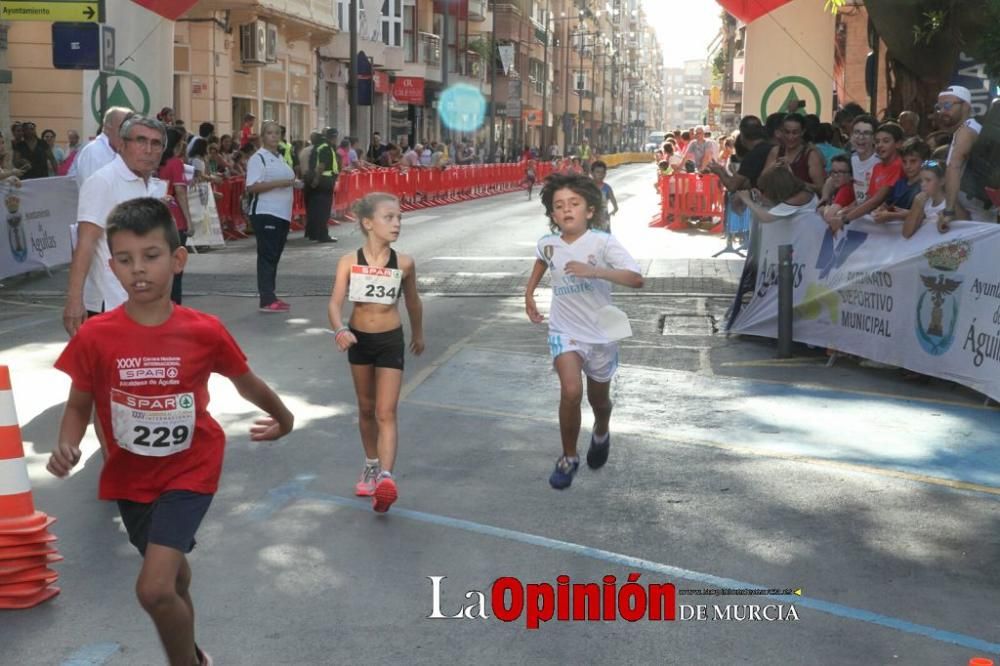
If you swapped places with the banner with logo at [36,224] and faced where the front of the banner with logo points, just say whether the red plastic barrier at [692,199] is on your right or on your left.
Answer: on your left

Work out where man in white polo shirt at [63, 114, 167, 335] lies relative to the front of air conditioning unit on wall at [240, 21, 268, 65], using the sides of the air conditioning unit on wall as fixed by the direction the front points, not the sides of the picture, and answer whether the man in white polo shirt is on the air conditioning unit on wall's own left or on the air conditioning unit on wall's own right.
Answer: on the air conditioning unit on wall's own right

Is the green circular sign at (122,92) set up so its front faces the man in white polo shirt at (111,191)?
yes

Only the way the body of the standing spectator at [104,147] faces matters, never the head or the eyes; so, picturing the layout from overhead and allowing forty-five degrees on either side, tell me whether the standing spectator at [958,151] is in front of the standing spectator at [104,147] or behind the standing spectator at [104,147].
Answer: in front

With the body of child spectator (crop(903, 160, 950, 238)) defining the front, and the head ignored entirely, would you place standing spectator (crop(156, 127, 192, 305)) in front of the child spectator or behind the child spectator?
in front

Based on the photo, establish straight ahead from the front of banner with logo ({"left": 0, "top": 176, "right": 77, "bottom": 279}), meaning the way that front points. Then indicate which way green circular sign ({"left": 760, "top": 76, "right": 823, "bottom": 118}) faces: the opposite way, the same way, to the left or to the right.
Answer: to the right

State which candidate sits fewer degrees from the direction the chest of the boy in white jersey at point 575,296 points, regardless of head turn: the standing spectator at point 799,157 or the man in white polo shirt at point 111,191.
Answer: the man in white polo shirt

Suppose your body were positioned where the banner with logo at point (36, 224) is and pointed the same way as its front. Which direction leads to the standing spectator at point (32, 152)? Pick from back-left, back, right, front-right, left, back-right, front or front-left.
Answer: back-left

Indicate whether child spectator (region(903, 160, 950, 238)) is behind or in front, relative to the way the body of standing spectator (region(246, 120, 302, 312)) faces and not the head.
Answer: in front
